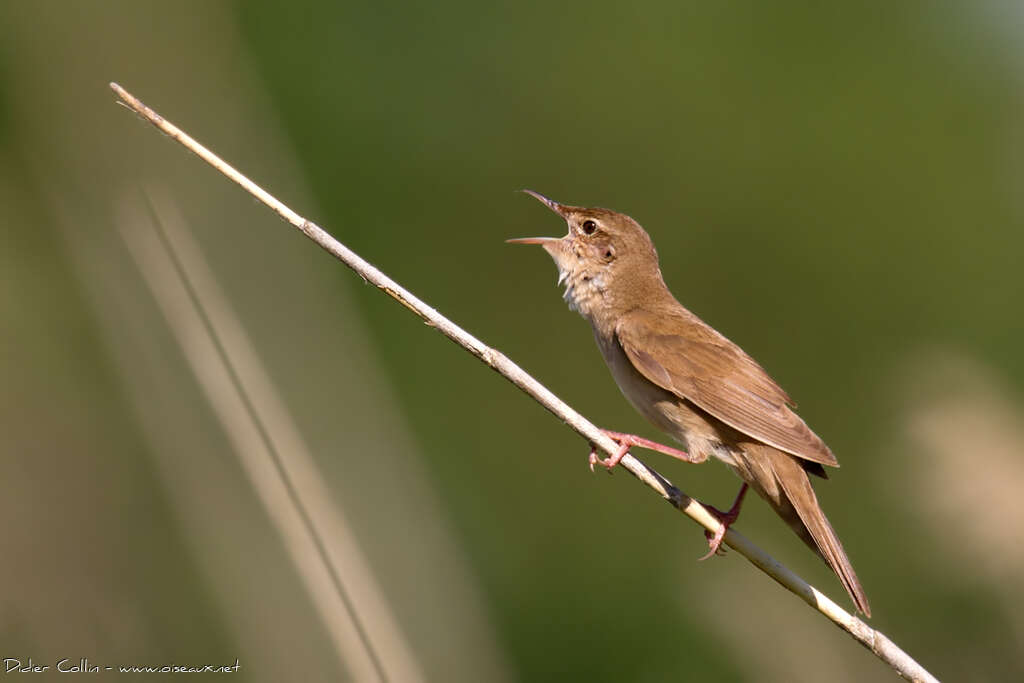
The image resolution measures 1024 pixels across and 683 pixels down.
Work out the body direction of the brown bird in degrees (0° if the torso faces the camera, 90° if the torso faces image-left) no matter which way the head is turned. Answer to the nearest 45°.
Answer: approximately 90°
